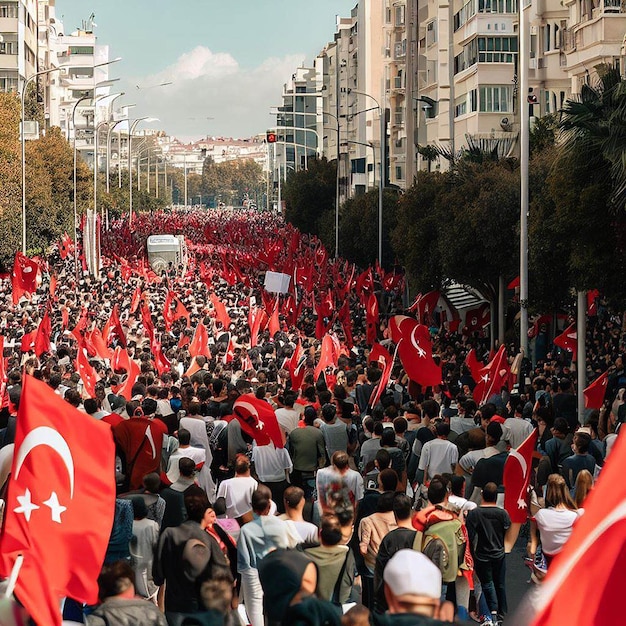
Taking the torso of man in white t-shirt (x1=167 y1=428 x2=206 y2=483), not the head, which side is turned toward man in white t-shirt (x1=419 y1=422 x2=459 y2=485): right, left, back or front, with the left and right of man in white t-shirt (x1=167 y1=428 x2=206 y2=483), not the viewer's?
right

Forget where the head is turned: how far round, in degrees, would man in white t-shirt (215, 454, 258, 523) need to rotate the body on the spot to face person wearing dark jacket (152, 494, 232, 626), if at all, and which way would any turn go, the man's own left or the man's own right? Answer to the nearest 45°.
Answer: approximately 180°

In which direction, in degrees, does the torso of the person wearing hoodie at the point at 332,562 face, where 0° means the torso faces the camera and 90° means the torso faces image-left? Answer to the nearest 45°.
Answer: approximately 180°

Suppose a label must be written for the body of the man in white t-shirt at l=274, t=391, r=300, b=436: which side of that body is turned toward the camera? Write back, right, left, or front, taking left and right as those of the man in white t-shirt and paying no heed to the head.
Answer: back

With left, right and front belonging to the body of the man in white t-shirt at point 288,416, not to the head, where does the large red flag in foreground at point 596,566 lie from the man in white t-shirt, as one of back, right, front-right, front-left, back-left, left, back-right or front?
back

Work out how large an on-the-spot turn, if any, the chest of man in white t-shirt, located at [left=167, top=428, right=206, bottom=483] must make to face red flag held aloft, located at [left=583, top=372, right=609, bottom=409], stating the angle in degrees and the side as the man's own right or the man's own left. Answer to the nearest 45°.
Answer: approximately 45° to the man's own right

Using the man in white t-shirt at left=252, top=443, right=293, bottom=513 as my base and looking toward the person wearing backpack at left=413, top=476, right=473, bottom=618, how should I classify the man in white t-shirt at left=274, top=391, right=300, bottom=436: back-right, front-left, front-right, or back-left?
back-left

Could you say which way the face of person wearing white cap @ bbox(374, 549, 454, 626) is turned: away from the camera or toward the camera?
away from the camera

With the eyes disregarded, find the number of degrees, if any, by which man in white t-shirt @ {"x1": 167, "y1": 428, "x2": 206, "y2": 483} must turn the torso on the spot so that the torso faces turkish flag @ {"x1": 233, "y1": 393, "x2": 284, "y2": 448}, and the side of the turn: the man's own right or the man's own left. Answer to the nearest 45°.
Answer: approximately 45° to the man's own right

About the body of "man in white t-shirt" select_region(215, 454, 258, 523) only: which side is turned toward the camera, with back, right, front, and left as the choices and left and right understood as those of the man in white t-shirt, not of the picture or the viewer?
back

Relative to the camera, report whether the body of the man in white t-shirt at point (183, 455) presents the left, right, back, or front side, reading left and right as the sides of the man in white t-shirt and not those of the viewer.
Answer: back

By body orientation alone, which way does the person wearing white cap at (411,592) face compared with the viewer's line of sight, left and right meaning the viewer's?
facing away from the viewer

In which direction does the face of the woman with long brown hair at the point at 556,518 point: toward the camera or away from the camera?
away from the camera
